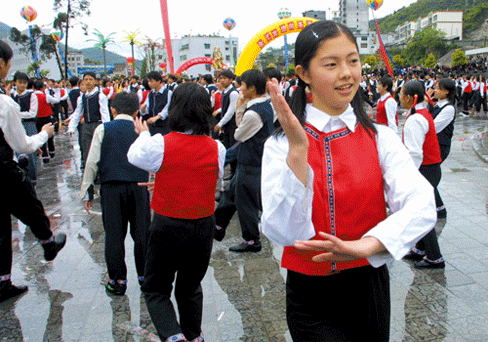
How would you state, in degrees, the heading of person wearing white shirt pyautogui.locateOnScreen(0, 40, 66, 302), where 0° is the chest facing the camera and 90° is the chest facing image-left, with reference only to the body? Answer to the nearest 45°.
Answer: approximately 270°

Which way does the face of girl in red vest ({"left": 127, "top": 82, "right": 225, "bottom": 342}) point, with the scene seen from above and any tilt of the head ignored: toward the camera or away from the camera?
away from the camera

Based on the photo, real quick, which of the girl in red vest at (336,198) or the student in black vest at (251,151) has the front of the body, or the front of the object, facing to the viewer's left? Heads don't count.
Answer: the student in black vest

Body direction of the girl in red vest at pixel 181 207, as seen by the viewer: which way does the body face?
away from the camera

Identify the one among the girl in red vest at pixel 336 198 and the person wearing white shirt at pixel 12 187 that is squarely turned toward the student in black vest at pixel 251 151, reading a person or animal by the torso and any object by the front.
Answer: the person wearing white shirt

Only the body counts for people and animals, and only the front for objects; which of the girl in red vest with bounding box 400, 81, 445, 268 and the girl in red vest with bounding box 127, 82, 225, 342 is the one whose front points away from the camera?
the girl in red vest with bounding box 127, 82, 225, 342

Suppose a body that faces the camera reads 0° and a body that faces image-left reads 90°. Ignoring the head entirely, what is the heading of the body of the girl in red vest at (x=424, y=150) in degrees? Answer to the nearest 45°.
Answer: approximately 90°

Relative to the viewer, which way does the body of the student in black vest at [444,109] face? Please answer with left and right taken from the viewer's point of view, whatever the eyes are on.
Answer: facing to the left of the viewer

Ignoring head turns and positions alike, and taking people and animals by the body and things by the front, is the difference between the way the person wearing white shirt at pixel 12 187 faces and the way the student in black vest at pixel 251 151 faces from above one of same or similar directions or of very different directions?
very different directions

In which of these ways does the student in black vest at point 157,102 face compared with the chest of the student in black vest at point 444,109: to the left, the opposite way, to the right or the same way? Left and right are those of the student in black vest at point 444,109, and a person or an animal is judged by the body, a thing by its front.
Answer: to the left

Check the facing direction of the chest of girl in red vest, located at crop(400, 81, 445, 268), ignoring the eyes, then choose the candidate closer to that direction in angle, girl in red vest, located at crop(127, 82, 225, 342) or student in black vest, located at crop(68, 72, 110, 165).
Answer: the student in black vest

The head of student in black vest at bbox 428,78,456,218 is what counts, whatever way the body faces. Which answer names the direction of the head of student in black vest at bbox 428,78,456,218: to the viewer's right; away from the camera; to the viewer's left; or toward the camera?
to the viewer's left

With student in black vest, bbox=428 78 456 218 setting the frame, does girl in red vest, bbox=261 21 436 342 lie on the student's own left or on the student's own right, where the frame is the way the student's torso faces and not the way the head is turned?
on the student's own left
